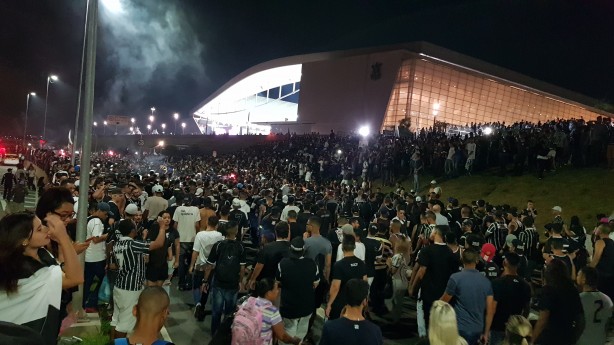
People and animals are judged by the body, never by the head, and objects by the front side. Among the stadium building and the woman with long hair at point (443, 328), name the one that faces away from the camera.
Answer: the woman with long hair

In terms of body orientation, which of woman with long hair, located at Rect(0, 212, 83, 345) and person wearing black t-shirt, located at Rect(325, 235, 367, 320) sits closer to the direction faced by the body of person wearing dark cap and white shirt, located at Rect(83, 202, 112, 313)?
the person wearing black t-shirt

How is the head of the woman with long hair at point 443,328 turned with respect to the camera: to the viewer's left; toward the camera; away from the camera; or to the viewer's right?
away from the camera

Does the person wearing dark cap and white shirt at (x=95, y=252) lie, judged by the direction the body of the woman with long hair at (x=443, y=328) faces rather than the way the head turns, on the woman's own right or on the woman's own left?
on the woman's own left

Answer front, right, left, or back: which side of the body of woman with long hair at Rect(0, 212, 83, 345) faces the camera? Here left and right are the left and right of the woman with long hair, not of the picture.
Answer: right

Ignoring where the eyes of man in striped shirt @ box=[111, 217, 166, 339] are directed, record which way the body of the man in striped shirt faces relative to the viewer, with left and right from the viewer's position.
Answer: facing away from the viewer and to the right of the viewer

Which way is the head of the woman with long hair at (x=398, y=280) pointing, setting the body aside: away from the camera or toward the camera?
away from the camera

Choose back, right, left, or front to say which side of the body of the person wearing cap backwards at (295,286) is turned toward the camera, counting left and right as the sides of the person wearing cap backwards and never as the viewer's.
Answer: back

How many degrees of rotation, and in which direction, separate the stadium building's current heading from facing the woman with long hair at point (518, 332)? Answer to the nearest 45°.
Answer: approximately 45° to its right

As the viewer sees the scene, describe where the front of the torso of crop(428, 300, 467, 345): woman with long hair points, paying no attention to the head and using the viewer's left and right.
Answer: facing away from the viewer
